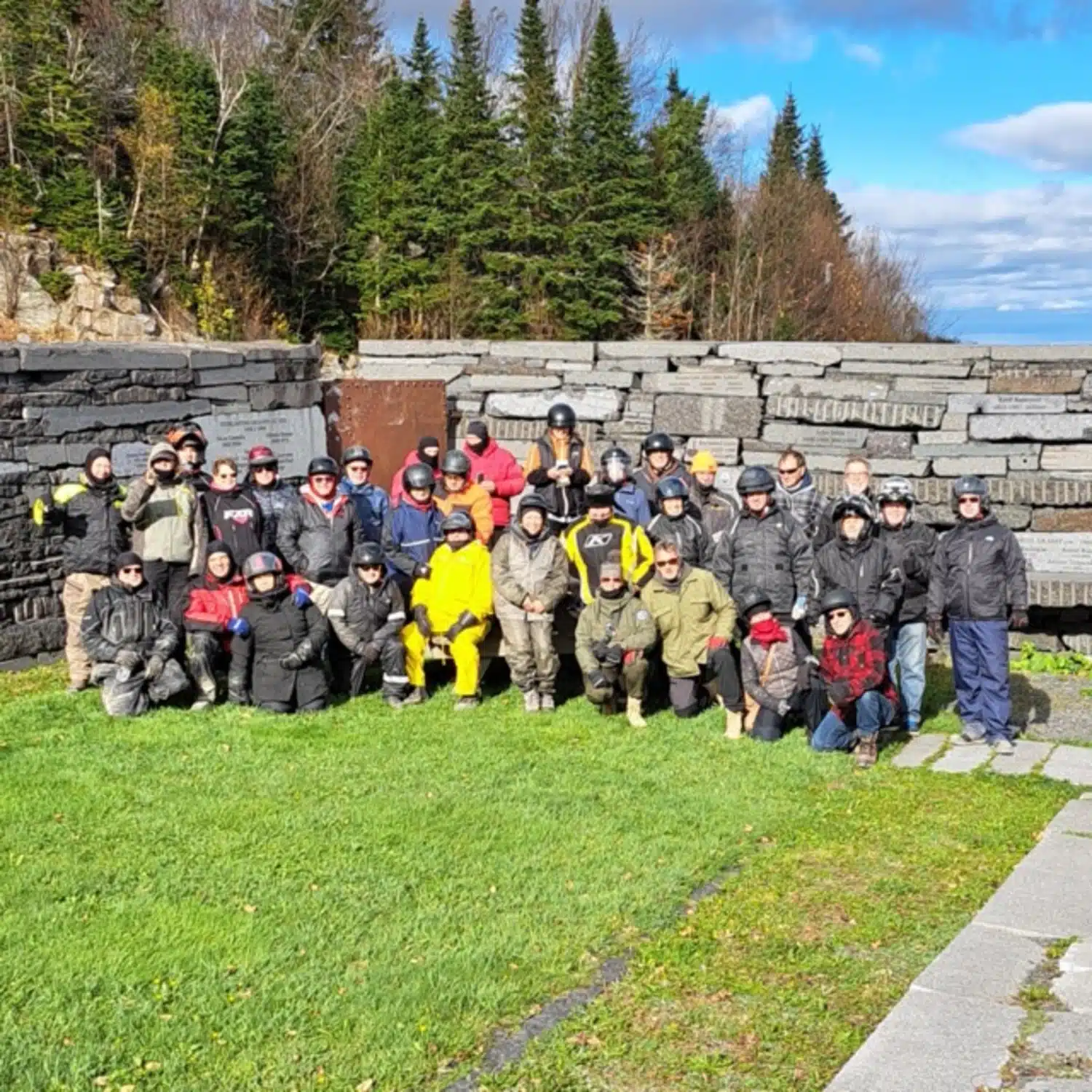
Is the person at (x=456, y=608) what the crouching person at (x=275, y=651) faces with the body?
no

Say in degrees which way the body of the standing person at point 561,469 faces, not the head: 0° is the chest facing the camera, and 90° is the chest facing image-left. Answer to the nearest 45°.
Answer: approximately 0°

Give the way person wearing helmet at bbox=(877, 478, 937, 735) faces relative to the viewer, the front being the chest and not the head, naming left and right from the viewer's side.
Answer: facing the viewer

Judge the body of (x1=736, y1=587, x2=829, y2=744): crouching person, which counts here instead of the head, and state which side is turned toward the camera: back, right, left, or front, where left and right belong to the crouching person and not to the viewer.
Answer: front

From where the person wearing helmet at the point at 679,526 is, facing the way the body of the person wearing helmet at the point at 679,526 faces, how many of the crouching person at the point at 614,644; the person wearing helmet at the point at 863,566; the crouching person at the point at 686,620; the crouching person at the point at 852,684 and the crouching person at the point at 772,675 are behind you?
0

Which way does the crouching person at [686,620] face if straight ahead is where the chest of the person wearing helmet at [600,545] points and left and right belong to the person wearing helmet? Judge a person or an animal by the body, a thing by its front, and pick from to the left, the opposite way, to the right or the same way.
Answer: the same way

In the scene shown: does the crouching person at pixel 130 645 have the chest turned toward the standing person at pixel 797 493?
no

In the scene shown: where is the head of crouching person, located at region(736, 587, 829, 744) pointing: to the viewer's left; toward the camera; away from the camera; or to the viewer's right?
toward the camera

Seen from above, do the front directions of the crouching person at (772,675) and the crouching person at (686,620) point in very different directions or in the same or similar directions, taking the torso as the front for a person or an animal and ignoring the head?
same or similar directions

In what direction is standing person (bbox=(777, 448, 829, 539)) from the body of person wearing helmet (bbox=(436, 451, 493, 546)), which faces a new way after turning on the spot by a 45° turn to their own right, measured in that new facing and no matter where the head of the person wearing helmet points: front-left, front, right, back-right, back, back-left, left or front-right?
back-left

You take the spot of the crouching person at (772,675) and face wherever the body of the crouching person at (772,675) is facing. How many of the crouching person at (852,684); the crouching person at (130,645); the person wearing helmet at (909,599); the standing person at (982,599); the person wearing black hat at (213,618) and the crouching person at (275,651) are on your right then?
3

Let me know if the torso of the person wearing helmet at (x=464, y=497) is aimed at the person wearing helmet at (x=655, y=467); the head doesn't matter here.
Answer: no

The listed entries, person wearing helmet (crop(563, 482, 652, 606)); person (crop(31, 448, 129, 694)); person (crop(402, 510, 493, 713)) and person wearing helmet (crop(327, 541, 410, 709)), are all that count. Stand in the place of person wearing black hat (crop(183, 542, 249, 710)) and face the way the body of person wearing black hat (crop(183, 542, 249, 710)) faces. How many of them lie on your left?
3

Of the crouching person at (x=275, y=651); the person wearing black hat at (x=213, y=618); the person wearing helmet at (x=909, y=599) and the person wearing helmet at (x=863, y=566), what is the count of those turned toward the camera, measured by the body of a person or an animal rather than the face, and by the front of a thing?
4

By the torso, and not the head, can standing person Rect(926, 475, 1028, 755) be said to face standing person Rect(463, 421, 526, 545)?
no

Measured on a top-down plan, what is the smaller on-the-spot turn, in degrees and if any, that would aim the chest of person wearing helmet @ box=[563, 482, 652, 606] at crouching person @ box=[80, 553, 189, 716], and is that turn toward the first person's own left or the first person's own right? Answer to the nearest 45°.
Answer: approximately 90° to the first person's own right

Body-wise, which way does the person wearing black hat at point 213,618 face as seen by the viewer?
toward the camera

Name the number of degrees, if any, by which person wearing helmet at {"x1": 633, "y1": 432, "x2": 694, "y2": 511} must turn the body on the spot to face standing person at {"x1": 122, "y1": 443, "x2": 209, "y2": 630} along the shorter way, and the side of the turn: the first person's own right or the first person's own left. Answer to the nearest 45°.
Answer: approximately 90° to the first person's own right

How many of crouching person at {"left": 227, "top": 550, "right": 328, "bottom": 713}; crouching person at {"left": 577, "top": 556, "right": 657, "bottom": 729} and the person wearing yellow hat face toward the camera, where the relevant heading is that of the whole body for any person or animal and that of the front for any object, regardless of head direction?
3
